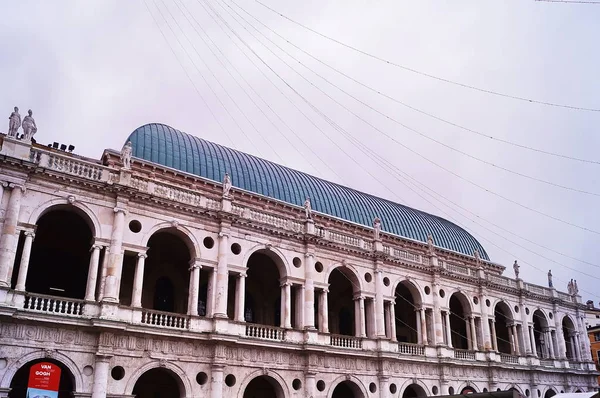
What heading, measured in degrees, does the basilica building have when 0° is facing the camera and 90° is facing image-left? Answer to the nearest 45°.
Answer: approximately 315°

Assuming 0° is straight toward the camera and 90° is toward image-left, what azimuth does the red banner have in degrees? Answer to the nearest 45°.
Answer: approximately 0°

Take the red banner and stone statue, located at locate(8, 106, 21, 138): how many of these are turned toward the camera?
2
